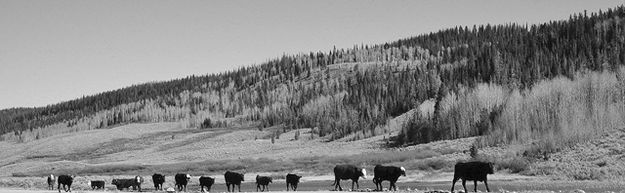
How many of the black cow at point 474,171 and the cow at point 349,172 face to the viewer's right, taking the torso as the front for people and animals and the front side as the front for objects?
2

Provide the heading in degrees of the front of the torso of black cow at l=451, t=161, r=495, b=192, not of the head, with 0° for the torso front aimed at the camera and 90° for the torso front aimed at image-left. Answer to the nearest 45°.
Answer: approximately 270°

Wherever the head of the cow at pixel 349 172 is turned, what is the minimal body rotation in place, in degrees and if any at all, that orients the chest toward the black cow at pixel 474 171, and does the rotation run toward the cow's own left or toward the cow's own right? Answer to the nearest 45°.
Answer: approximately 45° to the cow's own right

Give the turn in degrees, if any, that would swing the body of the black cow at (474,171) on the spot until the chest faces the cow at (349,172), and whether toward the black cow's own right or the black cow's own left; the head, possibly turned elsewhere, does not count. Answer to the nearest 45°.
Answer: approximately 135° to the black cow's own left

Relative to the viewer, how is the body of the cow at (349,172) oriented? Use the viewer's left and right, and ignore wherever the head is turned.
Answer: facing to the right of the viewer
